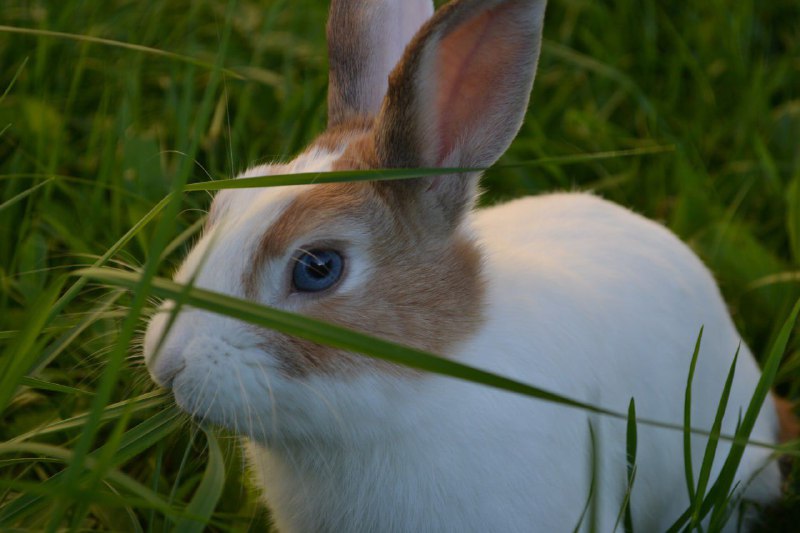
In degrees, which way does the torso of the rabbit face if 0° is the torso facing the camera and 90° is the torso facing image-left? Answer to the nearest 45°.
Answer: approximately 90°

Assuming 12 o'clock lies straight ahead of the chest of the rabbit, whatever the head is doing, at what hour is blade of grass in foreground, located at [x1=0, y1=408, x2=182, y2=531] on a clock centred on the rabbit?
The blade of grass in foreground is roughly at 11 o'clock from the rabbit.

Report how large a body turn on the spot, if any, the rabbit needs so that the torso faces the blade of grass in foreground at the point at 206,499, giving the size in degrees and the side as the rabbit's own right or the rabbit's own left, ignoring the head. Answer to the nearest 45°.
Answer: approximately 45° to the rabbit's own left

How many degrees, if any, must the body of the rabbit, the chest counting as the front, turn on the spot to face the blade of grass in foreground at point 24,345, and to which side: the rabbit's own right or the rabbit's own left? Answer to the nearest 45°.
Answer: approximately 45° to the rabbit's own left

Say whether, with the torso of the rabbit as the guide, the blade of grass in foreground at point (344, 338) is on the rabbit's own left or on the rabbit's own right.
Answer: on the rabbit's own left
